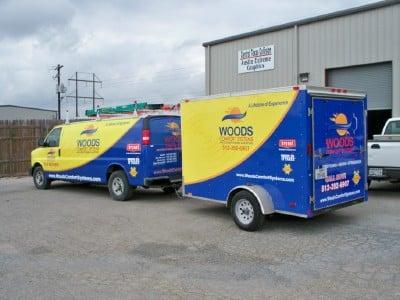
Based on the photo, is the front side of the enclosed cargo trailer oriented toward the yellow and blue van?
yes

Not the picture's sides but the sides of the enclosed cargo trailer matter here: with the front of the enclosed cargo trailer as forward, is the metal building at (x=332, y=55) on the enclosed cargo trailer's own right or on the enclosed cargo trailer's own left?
on the enclosed cargo trailer's own right

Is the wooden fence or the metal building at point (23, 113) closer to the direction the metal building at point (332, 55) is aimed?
the wooden fence

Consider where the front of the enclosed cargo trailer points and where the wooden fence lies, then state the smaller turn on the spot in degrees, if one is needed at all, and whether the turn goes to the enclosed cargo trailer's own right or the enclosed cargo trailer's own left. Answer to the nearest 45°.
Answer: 0° — it already faces it

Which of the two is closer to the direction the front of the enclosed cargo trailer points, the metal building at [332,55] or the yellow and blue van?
the yellow and blue van

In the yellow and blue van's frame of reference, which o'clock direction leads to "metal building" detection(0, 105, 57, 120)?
The metal building is roughly at 1 o'clock from the yellow and blue van.

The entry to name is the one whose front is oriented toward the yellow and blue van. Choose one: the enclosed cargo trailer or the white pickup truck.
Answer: the enclosed cargo trailer

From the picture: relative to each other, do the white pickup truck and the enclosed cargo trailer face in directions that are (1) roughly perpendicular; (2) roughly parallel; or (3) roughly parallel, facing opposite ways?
roughly perpendicular

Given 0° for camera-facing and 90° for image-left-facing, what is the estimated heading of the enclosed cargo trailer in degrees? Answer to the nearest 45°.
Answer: approximately 135°

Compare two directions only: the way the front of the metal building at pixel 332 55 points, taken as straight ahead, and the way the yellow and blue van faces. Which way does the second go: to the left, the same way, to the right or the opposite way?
to the right

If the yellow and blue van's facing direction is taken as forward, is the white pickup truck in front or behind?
behind

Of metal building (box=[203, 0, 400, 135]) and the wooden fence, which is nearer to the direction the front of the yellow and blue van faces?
the wooden fence
